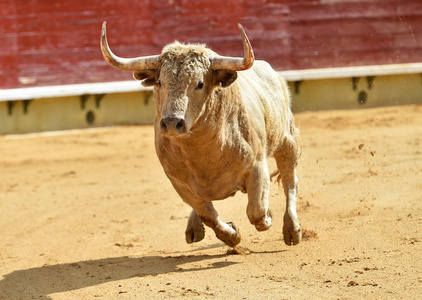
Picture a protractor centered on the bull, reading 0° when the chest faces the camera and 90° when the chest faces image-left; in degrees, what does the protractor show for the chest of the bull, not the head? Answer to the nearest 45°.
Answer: approximately 45°
